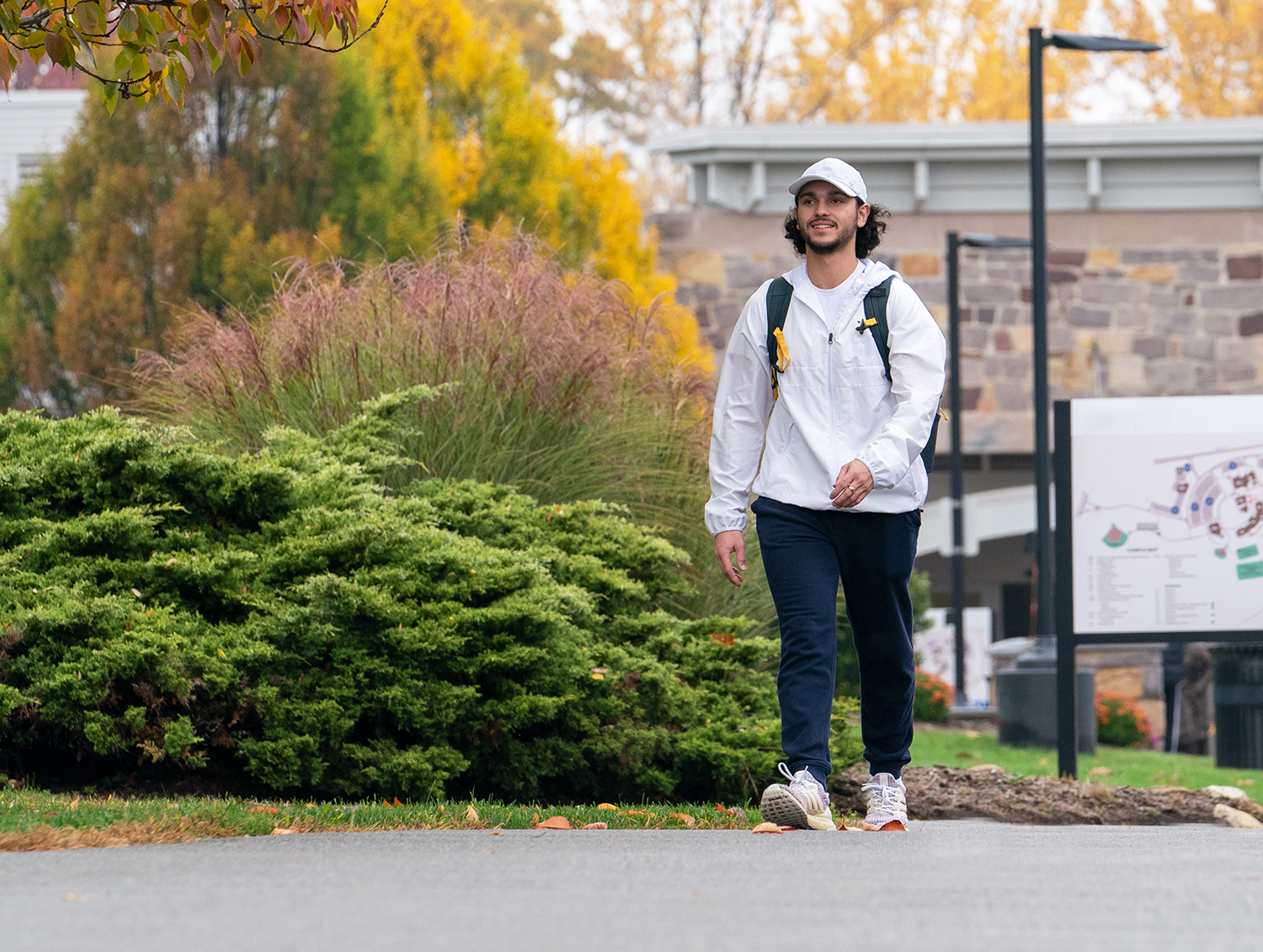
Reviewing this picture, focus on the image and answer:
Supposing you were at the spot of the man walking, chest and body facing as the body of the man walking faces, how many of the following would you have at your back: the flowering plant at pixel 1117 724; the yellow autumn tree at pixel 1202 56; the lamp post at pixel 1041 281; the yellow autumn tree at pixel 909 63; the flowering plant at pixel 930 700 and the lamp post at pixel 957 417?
6

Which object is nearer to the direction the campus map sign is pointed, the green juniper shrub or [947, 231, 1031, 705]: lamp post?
the green juniper shrub

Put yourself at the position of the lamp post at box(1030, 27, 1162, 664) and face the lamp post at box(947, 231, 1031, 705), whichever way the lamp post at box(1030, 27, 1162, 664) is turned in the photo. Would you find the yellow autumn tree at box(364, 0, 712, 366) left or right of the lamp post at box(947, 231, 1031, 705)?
left

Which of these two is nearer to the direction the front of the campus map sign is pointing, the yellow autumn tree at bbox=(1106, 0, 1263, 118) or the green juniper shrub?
the green juniper shrub

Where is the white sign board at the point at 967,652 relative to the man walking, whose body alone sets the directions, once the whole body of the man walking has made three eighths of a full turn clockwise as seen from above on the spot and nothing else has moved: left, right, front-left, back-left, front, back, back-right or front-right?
front-right

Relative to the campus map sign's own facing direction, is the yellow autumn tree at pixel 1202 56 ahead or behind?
behind

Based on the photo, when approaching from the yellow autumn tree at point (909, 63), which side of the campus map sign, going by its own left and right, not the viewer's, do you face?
back

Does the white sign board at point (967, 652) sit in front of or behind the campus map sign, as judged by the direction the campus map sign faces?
behind

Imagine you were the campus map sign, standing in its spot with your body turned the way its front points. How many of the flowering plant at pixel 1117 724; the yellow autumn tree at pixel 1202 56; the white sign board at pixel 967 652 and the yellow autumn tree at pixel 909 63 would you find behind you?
4

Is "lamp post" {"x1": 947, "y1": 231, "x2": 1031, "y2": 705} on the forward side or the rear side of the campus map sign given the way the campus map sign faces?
on the rear side

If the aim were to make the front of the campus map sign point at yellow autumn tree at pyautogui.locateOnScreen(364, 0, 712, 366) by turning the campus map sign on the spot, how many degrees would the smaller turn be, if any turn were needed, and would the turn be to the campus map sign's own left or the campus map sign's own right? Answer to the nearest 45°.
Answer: approximately 135° to the campus map sign's own right

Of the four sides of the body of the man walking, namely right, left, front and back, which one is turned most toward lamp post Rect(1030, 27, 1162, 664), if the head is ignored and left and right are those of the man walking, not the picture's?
back

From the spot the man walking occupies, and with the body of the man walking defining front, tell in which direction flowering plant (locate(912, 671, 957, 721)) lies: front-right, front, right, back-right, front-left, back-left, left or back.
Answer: back

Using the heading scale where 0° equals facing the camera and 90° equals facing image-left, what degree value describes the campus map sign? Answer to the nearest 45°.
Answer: approximately 0°

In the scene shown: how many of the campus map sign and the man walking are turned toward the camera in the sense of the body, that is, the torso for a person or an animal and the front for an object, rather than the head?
2

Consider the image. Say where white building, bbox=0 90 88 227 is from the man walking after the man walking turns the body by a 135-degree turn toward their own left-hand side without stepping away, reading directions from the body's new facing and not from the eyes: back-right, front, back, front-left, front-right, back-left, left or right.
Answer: left

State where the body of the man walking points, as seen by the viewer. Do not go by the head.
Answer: toward the camera

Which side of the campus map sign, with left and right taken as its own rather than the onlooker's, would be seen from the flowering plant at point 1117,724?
back

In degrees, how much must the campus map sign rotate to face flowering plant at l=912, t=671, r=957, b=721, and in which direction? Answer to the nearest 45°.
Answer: approximately 180°

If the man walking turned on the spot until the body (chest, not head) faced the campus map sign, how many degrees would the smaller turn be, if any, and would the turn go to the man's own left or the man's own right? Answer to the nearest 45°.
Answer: approximately 135° to the man's own left
